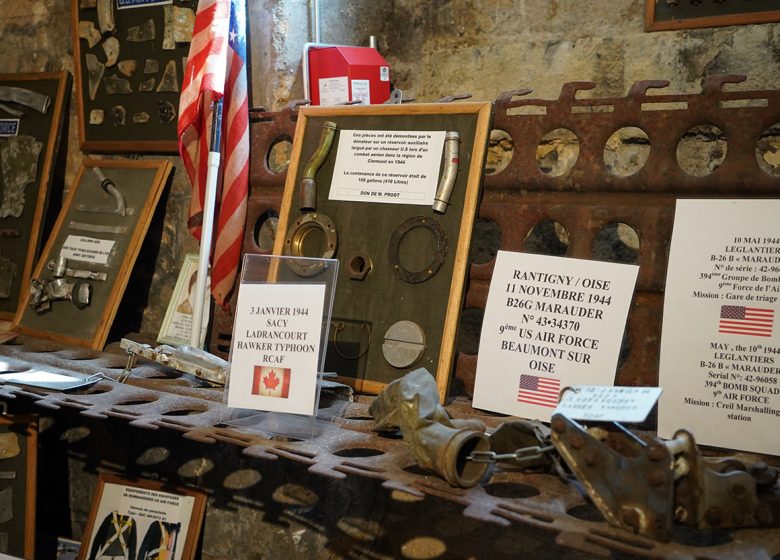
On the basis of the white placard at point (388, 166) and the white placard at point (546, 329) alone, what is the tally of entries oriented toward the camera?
2

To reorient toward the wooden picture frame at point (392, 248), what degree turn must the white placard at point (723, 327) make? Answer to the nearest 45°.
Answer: approximately 90° to its right

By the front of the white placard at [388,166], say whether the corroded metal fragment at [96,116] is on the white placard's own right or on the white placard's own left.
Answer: on the white placard's own right

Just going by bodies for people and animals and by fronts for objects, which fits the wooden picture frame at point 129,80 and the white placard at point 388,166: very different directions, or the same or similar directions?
same or similar directions

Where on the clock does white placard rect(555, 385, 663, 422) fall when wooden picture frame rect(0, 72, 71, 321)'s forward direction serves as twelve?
The white placard is roughly at 11 o'clock from the wooden picture frame.

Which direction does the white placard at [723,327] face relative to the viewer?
toward the camera

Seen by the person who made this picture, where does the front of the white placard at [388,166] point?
facing the viewer

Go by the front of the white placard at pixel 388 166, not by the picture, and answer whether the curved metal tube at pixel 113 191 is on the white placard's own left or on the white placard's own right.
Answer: on the white placard's own right
